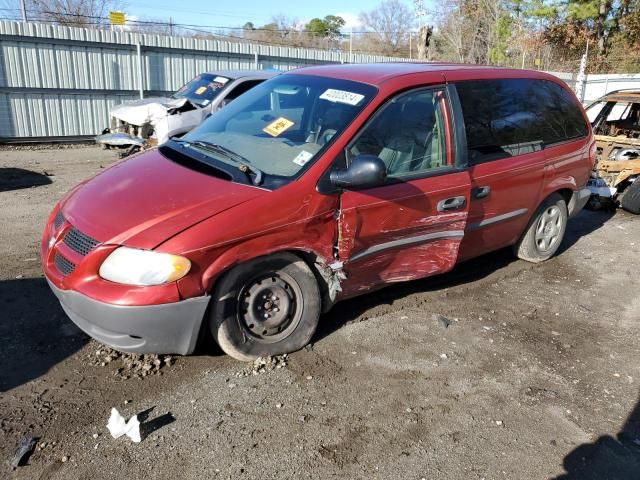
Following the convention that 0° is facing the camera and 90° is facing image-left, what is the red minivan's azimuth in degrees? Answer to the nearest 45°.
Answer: approximately 45°

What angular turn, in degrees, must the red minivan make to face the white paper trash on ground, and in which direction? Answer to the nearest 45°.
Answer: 0° — it already faces it

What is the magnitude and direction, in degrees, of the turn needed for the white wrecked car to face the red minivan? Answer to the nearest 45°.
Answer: approximately 45° to its left

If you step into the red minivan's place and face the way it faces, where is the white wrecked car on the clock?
The white wrecked car is roughly at 4 o'clock from the red minivan.

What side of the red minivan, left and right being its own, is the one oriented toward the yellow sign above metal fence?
right

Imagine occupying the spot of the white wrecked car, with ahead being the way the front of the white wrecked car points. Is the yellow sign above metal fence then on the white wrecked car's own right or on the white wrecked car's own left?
on the white wrecked car's own right

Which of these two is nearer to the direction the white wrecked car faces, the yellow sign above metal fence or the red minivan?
the red minivan

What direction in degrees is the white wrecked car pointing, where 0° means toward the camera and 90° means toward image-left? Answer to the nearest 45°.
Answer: approximately 45°

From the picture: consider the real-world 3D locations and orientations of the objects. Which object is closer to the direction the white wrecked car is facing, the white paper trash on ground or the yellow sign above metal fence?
the white paper trash on ground
